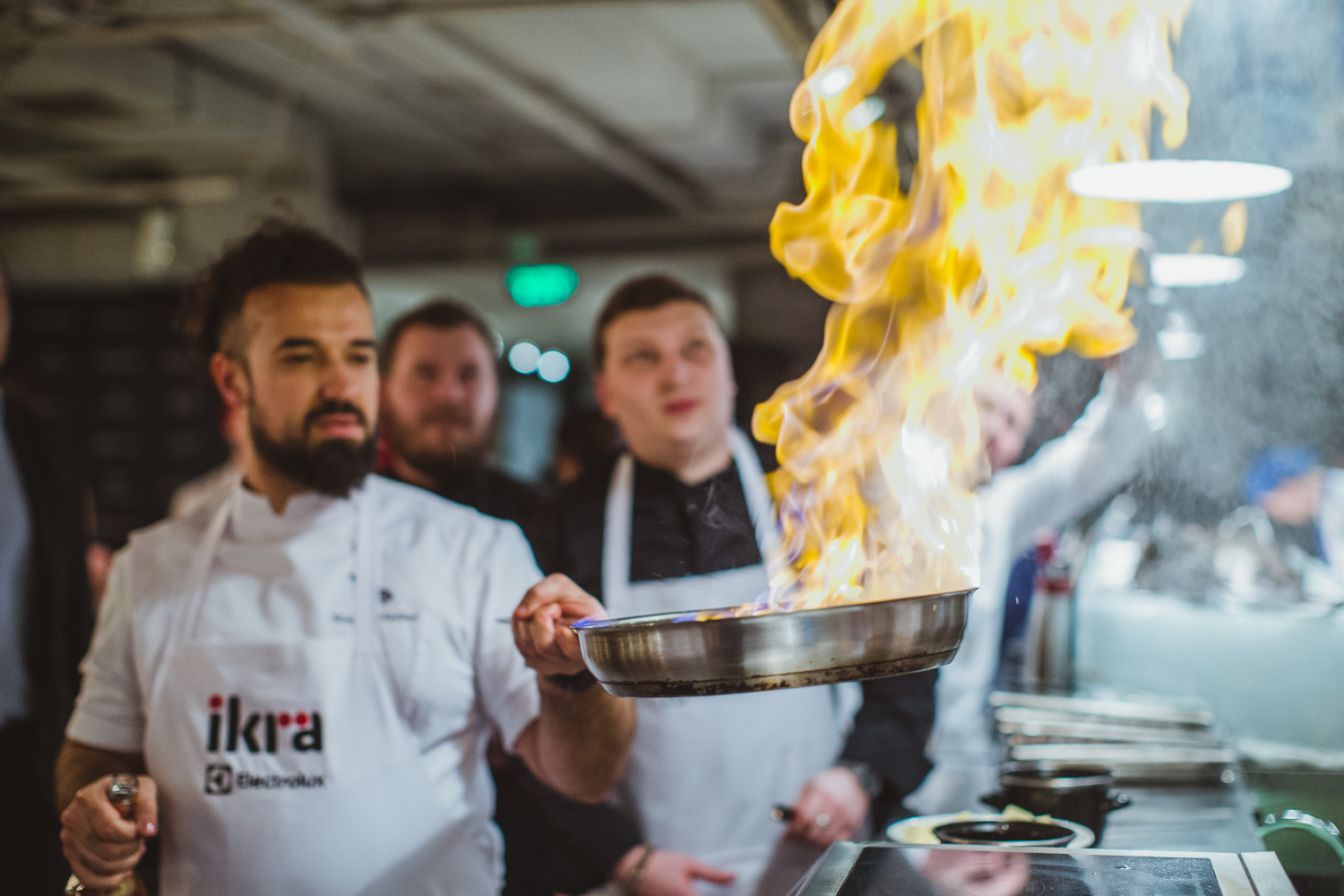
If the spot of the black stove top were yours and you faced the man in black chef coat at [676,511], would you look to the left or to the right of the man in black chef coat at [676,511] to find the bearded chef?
left

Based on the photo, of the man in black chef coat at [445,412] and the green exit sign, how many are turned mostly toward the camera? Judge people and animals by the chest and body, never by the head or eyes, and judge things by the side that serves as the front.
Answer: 2

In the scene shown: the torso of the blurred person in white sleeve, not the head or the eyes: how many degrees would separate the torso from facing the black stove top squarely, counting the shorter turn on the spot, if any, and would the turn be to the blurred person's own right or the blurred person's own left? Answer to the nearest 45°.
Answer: approximately 45° to the blurred person's own left

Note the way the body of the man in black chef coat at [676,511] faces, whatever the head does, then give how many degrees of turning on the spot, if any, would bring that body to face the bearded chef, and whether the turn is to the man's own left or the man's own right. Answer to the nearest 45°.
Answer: approximately 45° to the man's own right

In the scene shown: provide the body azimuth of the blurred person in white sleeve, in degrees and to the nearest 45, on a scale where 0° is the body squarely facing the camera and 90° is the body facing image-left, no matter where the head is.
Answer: approximately 45°

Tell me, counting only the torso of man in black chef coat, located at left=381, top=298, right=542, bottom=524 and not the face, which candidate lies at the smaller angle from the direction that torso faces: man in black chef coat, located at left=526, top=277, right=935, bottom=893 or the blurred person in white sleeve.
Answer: the man in black chef coat

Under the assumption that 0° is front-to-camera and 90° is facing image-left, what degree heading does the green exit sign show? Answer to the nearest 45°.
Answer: approximately 0°

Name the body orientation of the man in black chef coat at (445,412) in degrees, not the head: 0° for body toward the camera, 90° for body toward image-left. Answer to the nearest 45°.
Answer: approximately 0°
